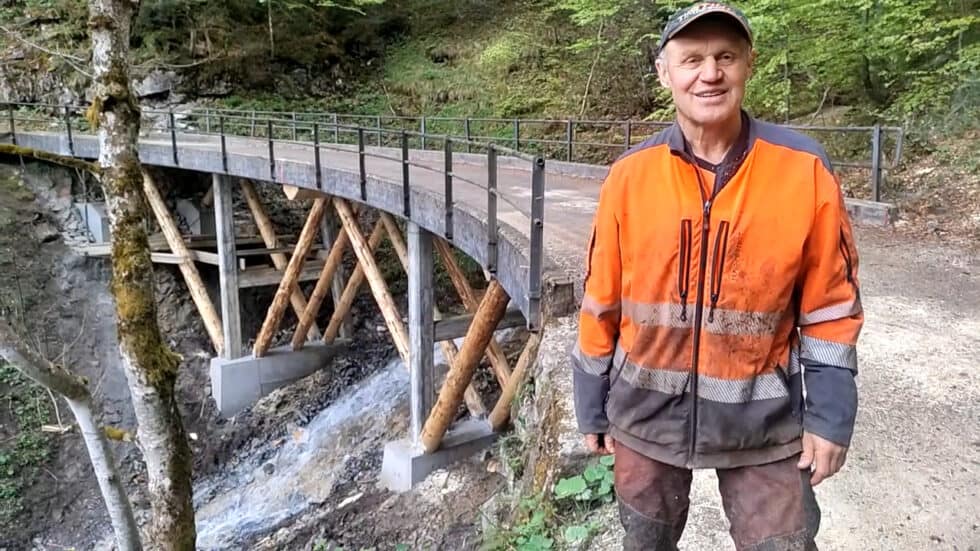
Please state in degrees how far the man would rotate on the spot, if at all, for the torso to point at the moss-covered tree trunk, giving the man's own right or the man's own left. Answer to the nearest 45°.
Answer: approximately 135° to the man's own right

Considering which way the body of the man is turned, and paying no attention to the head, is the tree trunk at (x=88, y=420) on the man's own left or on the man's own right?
on the man's own right

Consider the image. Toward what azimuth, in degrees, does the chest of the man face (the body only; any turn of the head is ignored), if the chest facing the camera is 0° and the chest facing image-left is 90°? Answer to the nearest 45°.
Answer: approximately 0°
